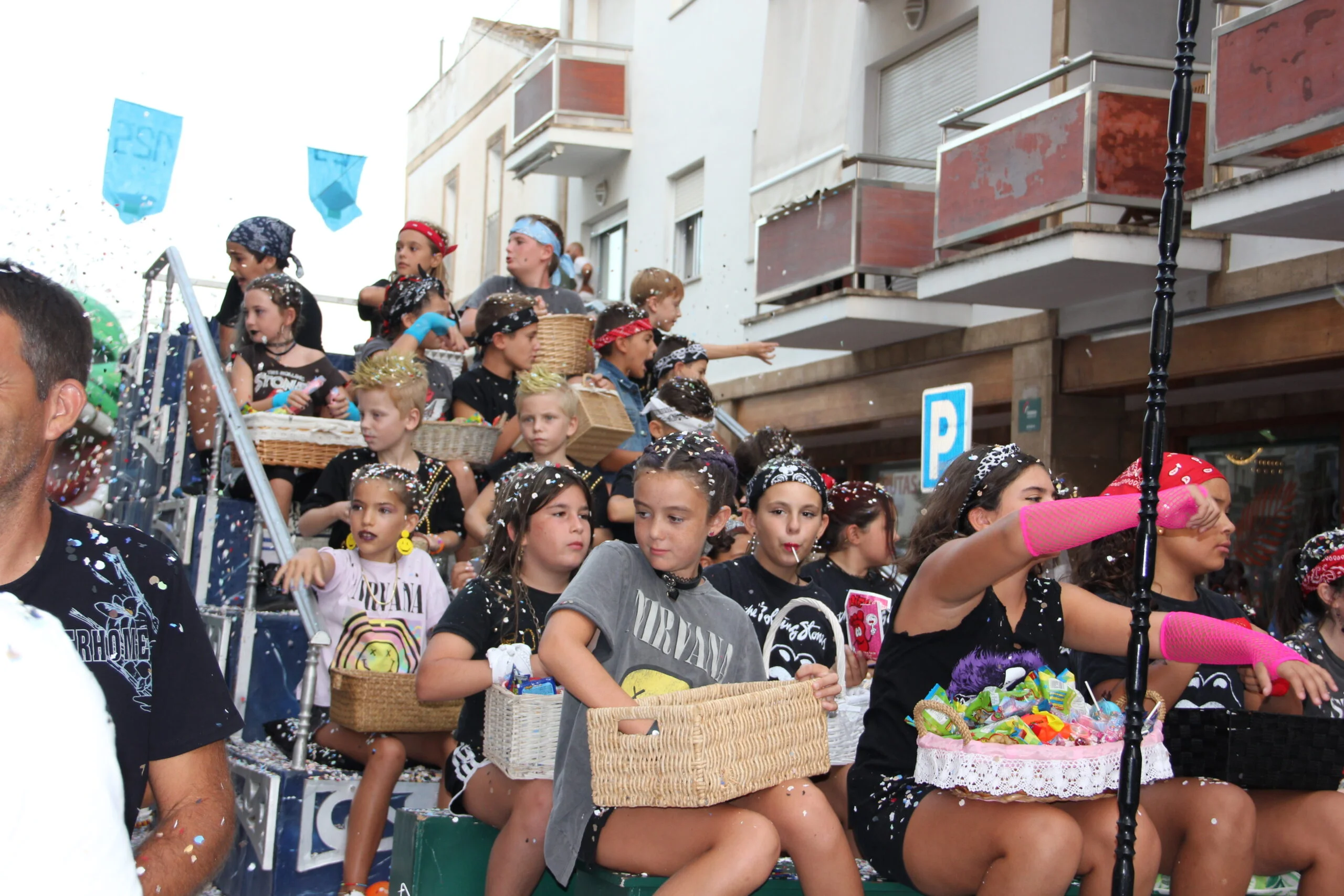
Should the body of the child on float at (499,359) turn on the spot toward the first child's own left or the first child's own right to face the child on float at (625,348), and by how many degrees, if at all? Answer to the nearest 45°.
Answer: approximately 45° to the first child's own left

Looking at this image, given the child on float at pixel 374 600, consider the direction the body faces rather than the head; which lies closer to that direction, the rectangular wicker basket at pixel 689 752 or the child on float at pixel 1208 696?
the rectangular wicker basket

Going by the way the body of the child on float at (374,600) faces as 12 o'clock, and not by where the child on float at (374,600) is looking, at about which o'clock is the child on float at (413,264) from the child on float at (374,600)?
the child on float at (413,264) is roughly at 6 o'clock from the child on float at (374,600).

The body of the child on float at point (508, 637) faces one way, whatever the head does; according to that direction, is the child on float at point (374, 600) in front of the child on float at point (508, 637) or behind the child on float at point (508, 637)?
behind

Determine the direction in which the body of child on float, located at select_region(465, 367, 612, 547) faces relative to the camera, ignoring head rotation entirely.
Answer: toward the camera

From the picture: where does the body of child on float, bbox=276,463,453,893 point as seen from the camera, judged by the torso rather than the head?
toward the camera

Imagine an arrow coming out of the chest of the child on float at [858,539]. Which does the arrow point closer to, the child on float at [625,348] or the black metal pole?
the black metal pole

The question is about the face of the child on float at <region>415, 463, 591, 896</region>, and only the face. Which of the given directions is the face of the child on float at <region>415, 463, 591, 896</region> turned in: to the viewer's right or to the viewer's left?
to the viewer's right

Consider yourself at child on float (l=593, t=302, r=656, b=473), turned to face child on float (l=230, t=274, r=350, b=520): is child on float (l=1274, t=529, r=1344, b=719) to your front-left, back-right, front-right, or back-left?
back-left

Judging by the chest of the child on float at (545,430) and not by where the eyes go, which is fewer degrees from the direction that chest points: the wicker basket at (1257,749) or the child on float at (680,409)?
the wicker basket

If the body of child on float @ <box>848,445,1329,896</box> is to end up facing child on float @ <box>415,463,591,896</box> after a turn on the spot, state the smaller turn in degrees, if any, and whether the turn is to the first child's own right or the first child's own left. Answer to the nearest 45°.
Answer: approximately 135° to the first child's own right
